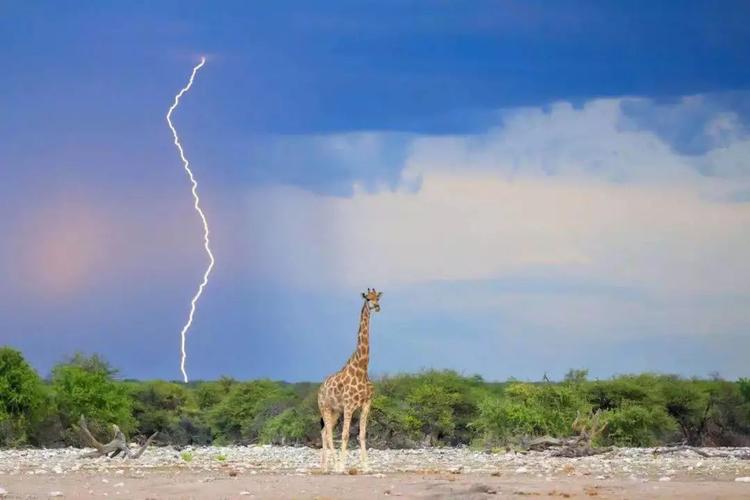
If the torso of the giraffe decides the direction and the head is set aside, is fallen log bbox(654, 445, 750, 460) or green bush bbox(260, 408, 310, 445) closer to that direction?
the fallen log

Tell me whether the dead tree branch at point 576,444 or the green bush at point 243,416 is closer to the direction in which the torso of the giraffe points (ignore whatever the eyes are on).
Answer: the dead tree branch

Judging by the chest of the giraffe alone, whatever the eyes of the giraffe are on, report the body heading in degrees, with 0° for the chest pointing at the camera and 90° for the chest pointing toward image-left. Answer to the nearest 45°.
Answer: approximately 315°

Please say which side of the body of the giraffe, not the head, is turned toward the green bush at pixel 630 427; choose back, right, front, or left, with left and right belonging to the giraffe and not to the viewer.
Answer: left

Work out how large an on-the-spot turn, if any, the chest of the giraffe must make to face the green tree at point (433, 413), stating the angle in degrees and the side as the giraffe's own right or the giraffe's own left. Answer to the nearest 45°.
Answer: approximately 135° to the giraffe's own left

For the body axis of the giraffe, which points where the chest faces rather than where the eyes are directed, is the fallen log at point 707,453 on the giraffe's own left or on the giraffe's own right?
on the giraffe's own left

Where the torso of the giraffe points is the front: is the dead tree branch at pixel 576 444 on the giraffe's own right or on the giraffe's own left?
on the giraffe's own left

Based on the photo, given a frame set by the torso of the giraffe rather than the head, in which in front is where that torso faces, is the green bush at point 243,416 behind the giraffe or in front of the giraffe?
behind
